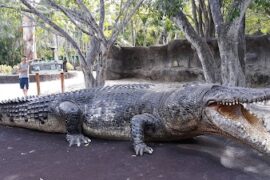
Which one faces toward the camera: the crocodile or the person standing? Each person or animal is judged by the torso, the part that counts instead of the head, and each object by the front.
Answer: the person standing

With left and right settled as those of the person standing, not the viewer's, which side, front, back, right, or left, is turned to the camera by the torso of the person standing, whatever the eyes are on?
front

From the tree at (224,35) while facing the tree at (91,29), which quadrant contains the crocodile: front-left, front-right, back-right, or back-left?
front-left

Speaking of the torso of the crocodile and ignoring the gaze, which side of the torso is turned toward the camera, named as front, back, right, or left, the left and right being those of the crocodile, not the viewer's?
right

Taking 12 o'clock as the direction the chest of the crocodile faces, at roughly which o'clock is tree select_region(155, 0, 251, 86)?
The tree is roughly at 10 o'clock from the crocodile.

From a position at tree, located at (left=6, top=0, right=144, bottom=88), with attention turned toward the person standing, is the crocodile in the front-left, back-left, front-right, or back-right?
back-left

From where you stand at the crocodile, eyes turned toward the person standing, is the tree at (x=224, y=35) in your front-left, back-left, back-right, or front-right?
front-right

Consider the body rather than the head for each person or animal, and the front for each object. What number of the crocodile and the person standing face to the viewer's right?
1

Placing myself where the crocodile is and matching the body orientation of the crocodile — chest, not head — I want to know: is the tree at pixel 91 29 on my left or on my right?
on my left

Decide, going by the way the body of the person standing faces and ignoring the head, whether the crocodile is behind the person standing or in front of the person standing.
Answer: in front

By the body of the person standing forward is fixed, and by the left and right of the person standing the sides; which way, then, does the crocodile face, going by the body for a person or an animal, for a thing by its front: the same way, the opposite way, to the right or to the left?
to the left
